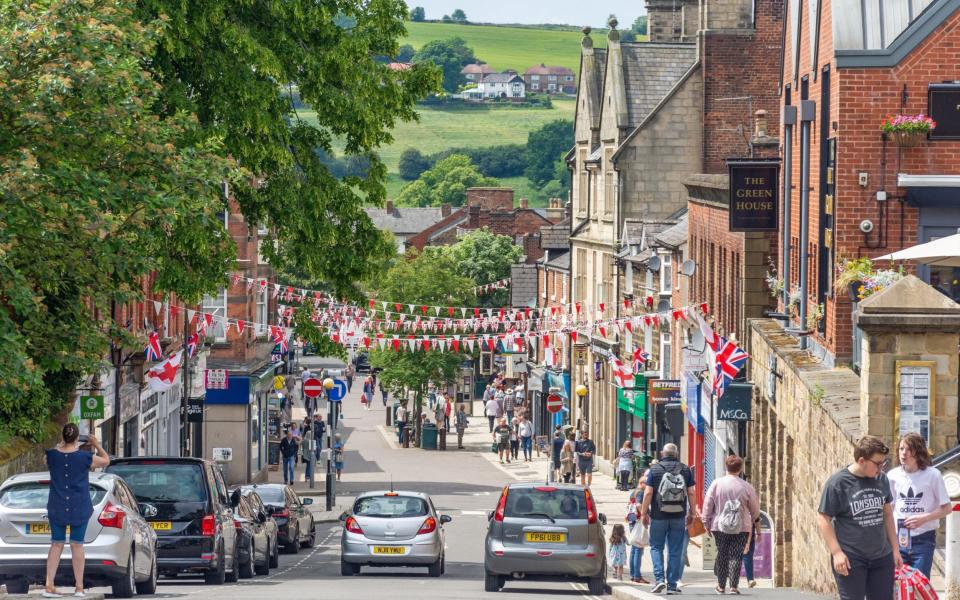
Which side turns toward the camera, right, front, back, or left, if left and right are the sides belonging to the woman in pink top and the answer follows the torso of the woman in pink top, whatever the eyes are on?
back

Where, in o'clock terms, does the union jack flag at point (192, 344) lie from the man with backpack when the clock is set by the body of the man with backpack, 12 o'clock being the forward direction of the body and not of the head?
The union jack flag is roughly at 11 o'clock from the man with backpack.

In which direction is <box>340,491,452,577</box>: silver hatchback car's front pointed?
away from the camera

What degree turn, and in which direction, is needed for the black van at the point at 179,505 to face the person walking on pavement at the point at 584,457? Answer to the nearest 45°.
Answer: approximately 45° to its right

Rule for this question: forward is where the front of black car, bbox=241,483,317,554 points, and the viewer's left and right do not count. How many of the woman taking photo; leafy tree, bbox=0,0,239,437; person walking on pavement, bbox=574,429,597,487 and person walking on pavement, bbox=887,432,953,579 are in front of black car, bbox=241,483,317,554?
1

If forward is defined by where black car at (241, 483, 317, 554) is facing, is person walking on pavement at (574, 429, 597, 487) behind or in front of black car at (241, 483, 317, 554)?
in front

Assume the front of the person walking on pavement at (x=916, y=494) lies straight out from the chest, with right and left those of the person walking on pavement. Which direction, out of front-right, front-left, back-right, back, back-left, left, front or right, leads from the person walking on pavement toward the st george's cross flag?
right

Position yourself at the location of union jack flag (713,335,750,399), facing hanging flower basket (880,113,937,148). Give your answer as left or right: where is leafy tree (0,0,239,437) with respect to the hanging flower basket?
right

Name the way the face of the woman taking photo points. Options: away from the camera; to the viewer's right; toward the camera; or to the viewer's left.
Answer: away from the camera

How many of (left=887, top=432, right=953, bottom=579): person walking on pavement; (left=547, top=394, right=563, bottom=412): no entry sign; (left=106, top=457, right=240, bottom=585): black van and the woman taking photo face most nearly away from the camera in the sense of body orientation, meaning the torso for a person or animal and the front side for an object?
2

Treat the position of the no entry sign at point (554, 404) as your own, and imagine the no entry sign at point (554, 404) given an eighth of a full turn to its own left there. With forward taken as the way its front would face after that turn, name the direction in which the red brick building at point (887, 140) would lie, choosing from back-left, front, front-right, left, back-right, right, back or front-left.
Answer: front-right

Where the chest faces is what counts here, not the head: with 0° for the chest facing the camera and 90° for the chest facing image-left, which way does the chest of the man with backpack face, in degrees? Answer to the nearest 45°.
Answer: approximately 180°

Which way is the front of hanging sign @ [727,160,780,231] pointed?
toward the camera

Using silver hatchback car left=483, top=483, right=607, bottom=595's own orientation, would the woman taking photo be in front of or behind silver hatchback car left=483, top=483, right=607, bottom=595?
behind

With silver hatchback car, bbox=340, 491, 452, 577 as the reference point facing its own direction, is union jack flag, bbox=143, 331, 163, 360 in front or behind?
in front

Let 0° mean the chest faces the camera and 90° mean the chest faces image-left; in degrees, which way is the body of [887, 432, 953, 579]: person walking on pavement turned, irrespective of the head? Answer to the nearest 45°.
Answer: approximately 45°

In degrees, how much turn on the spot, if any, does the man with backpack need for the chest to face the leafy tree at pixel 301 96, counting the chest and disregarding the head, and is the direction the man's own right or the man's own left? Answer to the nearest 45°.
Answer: approximately 45° to the man's own left
